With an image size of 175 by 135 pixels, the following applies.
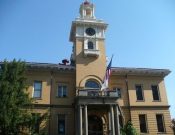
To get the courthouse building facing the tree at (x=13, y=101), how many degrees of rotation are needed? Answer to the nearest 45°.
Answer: approximately 45° to its right

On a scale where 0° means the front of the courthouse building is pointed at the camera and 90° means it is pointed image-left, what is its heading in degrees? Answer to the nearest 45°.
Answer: approximately 0°
